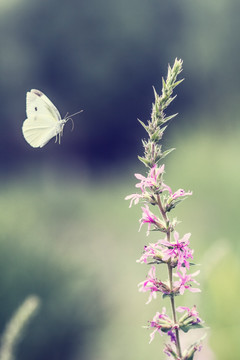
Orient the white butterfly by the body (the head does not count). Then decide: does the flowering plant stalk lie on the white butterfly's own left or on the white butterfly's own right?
on the white butterfly's own right

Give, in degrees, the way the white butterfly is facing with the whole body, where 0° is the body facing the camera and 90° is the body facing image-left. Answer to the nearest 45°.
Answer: approximately 270°
